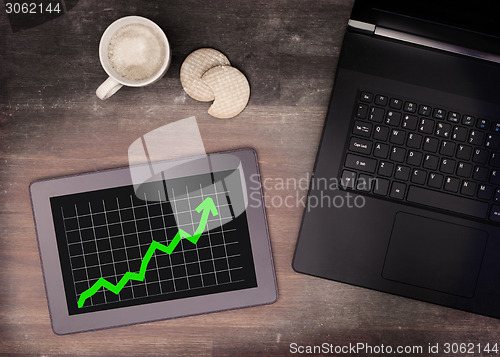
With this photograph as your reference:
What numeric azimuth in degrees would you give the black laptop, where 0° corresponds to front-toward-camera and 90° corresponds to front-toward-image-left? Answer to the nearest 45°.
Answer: approximately 0°
